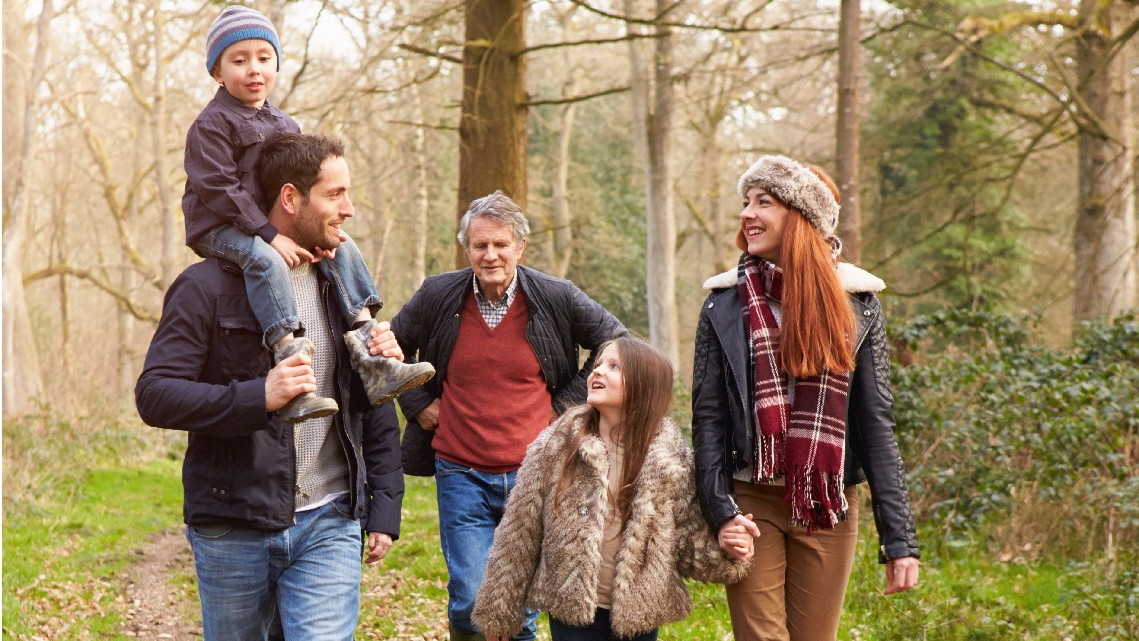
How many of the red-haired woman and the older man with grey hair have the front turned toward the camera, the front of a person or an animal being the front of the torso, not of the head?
2

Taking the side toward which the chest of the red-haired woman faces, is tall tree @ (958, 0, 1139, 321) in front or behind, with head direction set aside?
behind

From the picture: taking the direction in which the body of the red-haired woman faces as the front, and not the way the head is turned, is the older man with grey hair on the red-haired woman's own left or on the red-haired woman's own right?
on the red-haired woman's own right

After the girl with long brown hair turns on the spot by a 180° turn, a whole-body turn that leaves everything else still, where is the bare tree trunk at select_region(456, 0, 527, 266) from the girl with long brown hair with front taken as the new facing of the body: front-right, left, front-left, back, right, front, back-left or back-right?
front

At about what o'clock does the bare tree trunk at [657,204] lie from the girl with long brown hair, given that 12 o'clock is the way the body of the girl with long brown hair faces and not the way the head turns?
The bare tree trunk is roughly at 6 o'clock from the girl with long brown hair.

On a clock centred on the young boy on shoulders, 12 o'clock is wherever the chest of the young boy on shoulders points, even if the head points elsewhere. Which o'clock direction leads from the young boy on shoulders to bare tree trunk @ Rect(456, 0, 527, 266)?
The bare tree trunk is roughly at 8 o'clock from the young boy on shoulders.

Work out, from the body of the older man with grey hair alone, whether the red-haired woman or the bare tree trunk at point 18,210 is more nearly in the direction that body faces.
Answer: the red-haired woman

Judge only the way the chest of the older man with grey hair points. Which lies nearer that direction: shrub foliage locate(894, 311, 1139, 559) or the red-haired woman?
the red-haired woman
